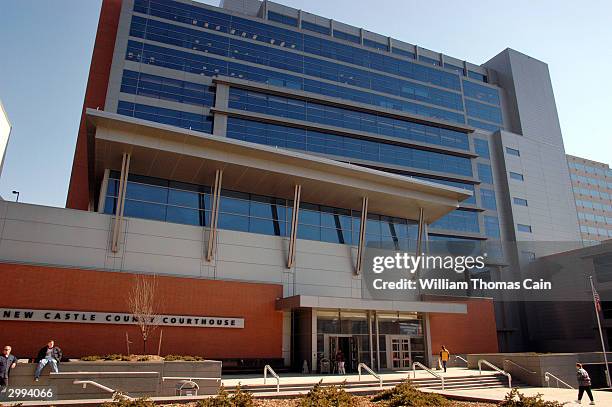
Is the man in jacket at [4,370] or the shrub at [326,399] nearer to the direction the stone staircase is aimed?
the shrub

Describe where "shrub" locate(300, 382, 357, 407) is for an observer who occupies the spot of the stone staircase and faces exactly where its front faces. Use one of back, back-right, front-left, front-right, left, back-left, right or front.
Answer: front

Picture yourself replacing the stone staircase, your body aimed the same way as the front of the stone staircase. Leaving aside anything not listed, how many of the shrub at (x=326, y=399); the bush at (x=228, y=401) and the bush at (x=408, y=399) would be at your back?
0

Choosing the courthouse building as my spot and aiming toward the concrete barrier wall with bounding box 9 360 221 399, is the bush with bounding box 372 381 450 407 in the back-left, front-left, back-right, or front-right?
front-left

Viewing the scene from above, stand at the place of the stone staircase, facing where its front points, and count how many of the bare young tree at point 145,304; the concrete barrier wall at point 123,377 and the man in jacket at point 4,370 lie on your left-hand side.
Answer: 0

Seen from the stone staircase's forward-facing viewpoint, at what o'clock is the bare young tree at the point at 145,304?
The bare young tree is roughly at 3 o'clock from the stone staircase.

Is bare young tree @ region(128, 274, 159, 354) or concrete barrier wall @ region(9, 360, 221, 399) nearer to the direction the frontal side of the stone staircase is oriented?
the concrete barrier wall

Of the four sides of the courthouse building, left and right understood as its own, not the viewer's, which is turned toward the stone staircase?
front

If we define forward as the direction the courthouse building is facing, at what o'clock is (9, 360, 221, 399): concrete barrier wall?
The concrete barrier wall is roughly at 2 o'clock from the courthouse building.

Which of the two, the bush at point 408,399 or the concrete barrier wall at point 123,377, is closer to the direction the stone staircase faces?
the bush

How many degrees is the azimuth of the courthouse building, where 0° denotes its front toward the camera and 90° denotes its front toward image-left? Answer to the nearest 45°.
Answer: approximately 315°

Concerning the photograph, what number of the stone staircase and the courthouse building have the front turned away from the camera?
0

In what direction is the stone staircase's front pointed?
toward the camera
